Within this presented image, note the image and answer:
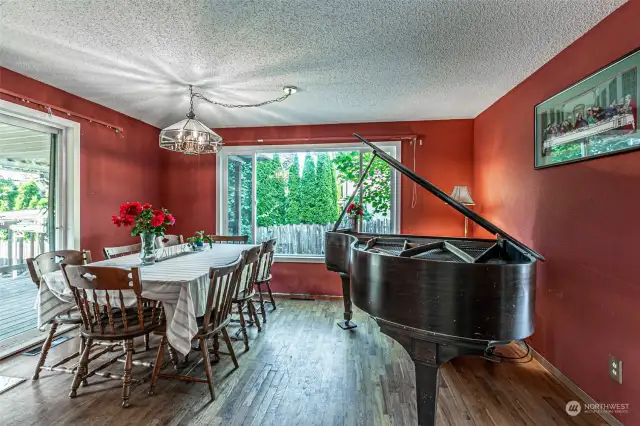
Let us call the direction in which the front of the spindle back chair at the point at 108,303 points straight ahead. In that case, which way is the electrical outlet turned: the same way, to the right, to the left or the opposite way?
to the left

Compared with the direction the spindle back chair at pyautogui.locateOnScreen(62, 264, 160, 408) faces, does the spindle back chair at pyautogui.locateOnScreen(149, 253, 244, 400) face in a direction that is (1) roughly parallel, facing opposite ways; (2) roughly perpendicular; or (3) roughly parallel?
roughly perpendicular

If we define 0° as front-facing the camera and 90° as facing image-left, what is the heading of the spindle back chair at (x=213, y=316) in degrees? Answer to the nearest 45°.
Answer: approximately 135°

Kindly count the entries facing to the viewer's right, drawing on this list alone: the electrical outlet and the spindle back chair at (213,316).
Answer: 0

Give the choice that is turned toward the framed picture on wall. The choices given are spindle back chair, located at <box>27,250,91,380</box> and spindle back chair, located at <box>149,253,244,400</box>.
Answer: spindle back chair, located at <box>27,250,91,380</box>

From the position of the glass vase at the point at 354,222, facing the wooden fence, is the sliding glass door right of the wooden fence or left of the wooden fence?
left

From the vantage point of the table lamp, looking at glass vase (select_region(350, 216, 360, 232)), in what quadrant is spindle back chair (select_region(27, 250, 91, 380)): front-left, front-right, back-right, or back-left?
front-left

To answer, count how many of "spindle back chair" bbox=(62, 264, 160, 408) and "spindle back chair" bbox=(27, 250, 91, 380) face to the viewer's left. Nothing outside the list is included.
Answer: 0

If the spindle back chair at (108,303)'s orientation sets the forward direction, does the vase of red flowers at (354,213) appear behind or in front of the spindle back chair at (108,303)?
in front

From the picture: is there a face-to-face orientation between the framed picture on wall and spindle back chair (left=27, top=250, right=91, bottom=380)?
yes

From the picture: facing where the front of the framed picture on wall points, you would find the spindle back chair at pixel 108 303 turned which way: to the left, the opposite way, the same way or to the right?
to the right

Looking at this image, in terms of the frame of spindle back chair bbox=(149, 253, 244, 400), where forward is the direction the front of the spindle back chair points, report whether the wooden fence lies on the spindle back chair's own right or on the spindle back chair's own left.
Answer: on the spindle back chair's own right

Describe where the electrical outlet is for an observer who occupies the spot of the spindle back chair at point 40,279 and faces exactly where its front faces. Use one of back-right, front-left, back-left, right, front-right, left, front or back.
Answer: front

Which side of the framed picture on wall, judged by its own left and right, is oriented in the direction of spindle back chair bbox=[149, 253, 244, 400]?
front

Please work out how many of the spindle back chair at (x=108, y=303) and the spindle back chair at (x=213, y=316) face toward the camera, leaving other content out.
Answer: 0

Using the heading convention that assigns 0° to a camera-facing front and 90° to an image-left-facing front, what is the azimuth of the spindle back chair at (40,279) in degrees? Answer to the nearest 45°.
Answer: approximately 315°
